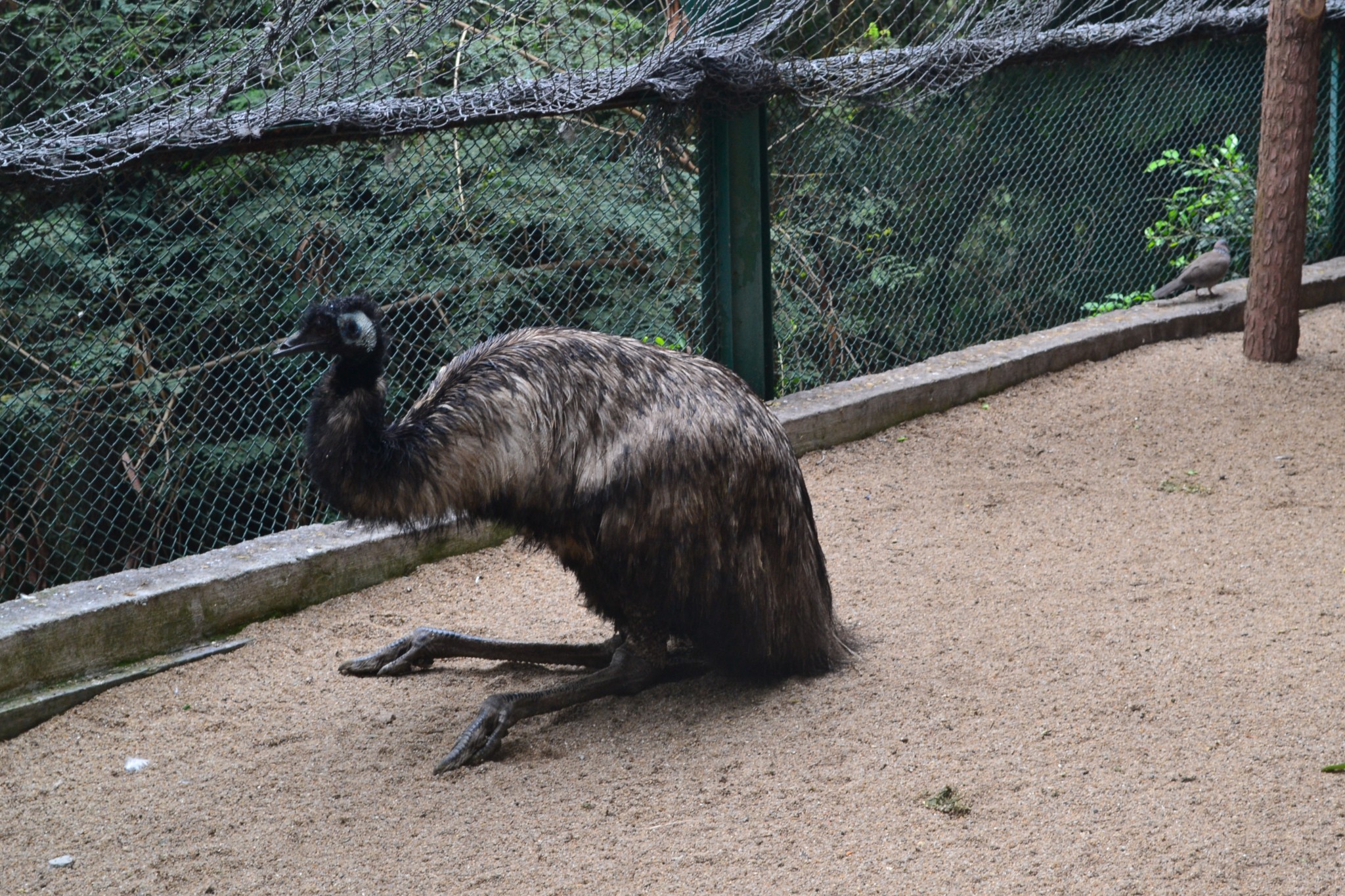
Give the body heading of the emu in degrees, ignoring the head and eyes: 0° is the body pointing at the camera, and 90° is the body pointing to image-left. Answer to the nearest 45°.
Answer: approximately 90°

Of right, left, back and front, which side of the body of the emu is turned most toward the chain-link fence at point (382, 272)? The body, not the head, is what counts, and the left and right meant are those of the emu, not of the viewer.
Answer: right

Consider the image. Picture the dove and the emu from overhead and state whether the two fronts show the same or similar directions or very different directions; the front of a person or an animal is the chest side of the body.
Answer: very different directions

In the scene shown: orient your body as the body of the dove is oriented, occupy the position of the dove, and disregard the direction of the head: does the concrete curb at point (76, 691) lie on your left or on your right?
on your right

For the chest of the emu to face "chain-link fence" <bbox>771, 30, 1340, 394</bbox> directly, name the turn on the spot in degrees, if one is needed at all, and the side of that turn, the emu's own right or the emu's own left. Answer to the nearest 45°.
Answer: approximately 135° to the emu's own right

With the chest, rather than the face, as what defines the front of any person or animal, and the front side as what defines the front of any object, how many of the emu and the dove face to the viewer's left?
1

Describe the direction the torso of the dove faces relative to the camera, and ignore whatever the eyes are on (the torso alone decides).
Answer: to the viewer's right

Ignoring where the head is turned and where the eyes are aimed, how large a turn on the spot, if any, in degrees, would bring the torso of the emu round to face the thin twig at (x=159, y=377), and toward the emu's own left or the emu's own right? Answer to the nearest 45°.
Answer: approximately 45° to the emu's own right

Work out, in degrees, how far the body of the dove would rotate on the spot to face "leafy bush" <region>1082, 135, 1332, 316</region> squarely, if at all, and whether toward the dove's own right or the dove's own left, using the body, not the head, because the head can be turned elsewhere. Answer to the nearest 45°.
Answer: approximately 90° to the dove's own left

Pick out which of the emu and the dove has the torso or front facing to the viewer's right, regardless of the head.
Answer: the dove
